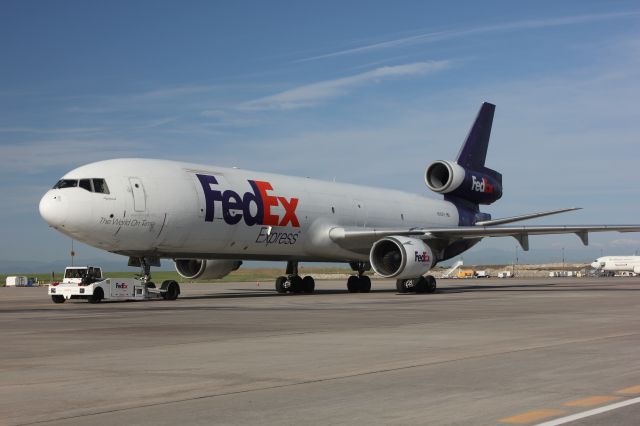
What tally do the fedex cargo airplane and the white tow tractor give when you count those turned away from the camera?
0

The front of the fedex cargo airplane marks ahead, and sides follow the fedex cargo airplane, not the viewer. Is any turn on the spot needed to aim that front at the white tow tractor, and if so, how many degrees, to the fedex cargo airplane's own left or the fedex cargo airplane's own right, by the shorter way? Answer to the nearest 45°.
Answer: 0° — it already faces it

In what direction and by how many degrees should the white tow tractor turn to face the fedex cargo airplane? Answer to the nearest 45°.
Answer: approximately 180°

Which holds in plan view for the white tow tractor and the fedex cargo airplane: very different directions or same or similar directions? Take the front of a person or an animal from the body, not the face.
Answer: same or similar directions

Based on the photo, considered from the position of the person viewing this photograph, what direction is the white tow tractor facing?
facing the viewer and to the left of the viewer
